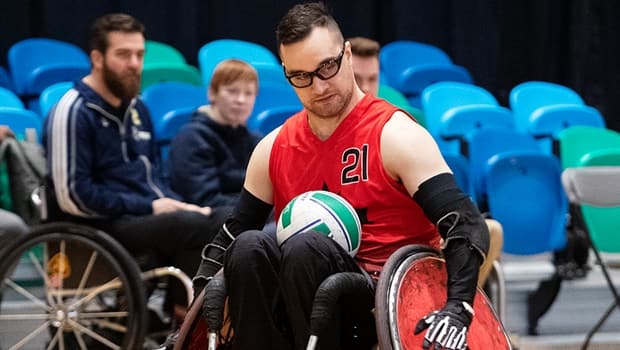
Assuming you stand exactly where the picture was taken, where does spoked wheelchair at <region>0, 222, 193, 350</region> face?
facing to the right of the viewer

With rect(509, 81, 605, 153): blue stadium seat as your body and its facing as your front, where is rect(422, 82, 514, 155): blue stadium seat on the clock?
rect(422, 82, 514, 155): blue stadium seat is roughly at 3 o'clock from rect(509, 81, 605, 153): blue stadium seat.

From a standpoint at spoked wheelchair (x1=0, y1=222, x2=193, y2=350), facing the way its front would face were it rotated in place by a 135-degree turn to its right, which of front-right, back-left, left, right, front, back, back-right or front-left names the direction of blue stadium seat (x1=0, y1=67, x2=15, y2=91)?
back-right

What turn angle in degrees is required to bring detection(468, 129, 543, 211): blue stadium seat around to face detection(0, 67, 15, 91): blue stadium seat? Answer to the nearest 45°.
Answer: approximately 135° to its right

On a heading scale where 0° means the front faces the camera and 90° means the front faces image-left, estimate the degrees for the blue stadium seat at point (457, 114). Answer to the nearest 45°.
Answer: approximately 315°

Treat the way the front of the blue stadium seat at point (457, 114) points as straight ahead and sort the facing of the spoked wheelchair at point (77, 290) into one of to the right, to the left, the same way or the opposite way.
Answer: to the left

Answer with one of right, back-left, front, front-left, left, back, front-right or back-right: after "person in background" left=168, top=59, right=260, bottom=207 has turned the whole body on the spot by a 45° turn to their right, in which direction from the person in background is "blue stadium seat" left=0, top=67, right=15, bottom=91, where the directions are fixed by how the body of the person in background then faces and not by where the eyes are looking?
back-right

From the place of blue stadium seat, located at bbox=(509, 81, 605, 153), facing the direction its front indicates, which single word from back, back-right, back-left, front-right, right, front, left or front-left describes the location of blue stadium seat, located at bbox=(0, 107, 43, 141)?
right

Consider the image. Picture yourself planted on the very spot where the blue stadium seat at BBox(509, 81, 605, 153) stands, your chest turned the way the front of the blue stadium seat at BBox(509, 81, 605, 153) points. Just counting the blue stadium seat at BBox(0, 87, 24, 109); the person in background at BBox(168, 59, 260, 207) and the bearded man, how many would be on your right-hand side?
3

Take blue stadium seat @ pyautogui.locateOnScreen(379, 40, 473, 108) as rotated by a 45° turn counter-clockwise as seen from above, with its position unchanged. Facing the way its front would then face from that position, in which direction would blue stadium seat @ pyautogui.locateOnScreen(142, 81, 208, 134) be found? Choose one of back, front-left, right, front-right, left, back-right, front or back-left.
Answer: back-right

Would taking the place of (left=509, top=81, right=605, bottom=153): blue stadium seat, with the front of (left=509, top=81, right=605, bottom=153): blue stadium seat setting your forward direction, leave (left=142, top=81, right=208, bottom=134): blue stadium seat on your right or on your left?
on your right
